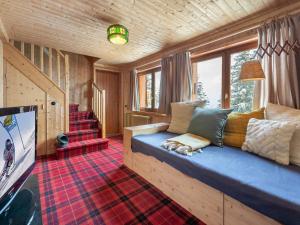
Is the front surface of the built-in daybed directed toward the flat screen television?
yes

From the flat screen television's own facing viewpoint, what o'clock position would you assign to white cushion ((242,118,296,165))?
The white cushion is roughly at 11 o'clock from the flat screen television.

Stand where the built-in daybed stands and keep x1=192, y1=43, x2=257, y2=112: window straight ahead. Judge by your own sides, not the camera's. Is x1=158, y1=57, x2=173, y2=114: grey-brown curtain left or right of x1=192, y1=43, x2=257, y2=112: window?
left

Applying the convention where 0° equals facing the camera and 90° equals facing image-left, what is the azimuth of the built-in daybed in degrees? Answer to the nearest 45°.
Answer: approximately 45°

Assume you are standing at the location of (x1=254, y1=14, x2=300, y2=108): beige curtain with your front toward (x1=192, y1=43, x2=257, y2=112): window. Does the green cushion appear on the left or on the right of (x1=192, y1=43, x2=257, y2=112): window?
left

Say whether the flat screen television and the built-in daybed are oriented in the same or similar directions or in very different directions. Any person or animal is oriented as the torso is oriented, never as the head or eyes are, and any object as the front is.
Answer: very different directions

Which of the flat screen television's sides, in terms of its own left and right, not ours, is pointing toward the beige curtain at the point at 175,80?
left

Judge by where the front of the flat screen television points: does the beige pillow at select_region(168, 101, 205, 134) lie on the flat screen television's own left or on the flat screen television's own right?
on the flat screen television's own left

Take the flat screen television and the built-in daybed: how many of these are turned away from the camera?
0

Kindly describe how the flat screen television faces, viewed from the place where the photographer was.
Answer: facing the viewer and to the right of the viewer

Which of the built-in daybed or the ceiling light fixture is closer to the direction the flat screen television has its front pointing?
the built-in daybed

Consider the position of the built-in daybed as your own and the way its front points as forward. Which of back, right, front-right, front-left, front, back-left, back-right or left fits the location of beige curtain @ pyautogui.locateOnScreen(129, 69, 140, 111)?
right
